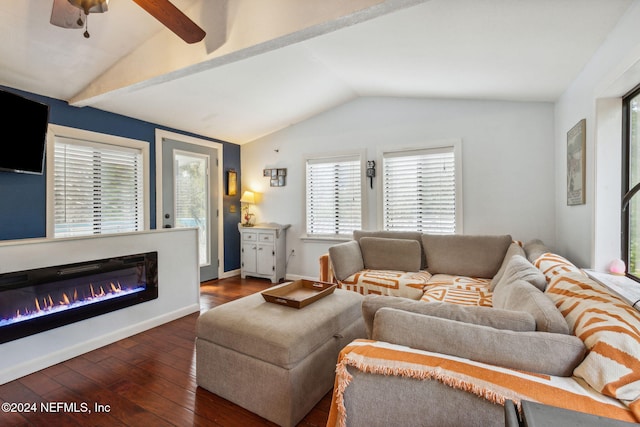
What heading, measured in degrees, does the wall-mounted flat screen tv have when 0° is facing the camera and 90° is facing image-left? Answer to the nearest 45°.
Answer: approximately 315°

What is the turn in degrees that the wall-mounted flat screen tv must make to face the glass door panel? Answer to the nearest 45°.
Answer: approximately 90° to its left

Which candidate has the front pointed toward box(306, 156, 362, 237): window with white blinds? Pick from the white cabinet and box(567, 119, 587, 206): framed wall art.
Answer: the framed wall art

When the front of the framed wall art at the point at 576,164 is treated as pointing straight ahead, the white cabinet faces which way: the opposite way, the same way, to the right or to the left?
to the left

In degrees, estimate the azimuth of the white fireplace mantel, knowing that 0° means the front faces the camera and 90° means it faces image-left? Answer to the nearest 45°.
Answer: approximately 315°

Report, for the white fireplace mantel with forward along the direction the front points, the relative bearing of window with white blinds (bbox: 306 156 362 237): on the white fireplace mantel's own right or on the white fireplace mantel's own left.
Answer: on the white fireplace mantel's own left

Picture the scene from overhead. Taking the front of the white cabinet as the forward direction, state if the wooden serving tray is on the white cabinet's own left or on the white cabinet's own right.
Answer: on the white cabinet's own left

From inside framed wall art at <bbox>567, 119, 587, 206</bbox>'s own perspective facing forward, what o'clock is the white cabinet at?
The white cabinet is roughly at 12 o'clock from the framed wall art.

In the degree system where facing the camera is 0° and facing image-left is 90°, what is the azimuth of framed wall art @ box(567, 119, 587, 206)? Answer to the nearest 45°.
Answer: approximately 90°

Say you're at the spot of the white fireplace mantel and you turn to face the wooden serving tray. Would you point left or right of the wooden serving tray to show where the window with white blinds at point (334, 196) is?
left

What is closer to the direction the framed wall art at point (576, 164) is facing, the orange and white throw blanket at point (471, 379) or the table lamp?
the table lamp

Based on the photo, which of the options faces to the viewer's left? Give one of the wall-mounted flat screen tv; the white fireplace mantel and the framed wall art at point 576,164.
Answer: the framed wall art
